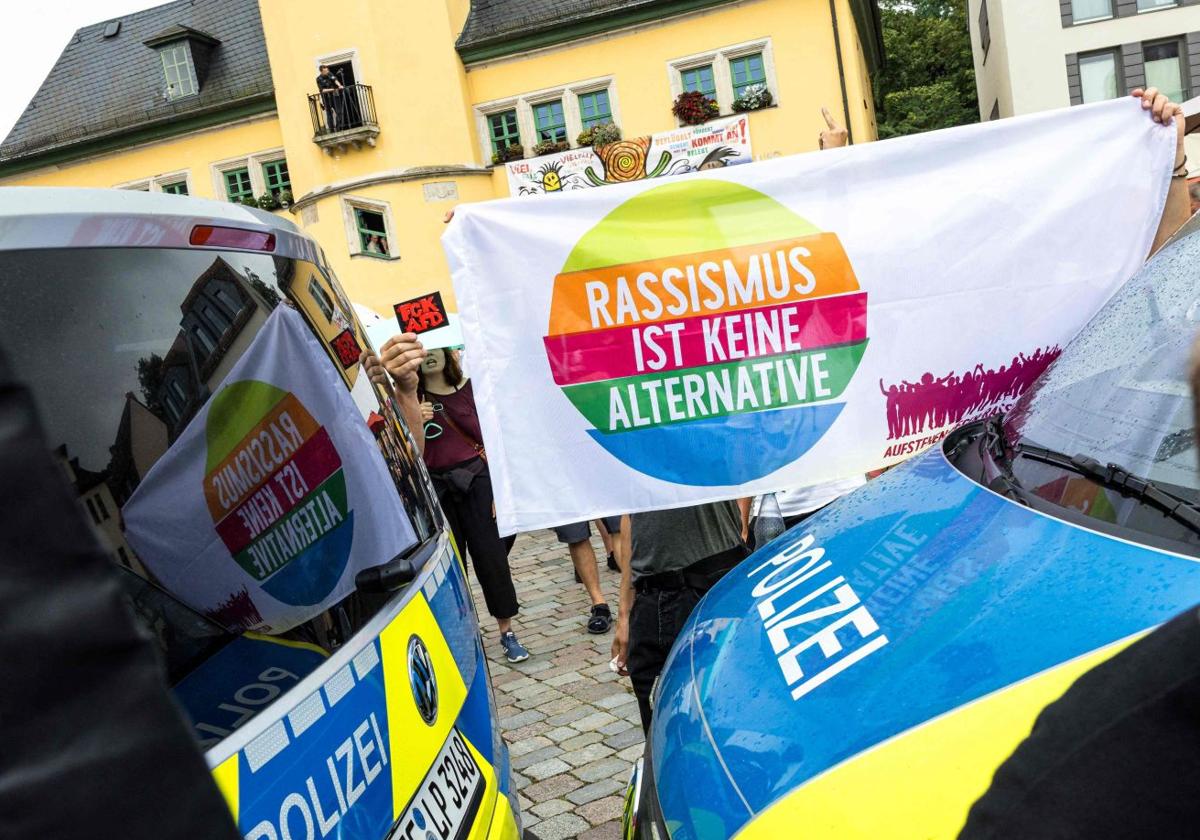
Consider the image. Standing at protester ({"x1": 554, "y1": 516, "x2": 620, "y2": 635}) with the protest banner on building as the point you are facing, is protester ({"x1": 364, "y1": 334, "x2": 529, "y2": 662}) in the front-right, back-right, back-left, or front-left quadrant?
back-left

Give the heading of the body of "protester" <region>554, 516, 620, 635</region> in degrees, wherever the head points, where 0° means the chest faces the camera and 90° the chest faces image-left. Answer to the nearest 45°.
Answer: approximately 0°

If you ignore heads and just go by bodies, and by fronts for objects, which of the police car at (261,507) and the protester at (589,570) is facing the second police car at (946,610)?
the protester

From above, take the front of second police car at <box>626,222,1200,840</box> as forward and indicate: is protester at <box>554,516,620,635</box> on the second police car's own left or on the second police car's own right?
on the second police car's own right
